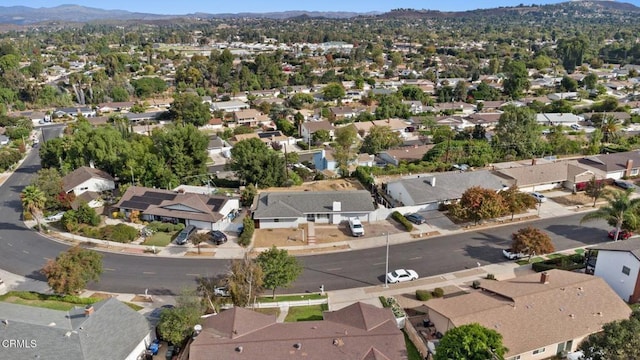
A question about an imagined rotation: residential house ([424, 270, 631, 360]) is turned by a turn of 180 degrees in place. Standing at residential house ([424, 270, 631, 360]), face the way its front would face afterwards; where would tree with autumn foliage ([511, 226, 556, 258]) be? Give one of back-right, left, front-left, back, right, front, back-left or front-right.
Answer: back-left

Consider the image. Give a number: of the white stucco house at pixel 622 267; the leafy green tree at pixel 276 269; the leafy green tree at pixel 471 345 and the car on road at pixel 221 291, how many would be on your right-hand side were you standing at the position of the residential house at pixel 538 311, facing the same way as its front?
1

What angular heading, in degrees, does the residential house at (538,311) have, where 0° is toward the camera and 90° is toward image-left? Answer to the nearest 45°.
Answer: approximately 135°

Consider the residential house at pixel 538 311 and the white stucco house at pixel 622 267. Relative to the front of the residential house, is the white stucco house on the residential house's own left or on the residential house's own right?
on the residential house's own right

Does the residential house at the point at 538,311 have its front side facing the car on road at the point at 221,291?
no

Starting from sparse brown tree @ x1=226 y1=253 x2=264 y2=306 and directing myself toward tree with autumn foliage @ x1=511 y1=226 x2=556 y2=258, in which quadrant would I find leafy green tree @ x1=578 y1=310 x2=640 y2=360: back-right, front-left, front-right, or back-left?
front-right

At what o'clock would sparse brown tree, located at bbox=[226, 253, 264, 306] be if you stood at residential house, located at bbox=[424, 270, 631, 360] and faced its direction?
The sparse brown tree is roughly at 10 o'clock from the residential house.

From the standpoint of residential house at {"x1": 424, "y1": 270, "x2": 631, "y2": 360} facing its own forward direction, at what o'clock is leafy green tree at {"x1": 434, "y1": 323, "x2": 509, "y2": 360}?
The leafy green tree is roughly at 8 o'clock from the residential house.

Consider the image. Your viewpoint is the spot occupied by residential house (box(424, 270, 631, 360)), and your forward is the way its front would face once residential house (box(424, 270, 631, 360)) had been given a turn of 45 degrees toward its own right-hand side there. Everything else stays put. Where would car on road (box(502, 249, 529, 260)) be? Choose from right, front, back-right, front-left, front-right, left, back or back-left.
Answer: front

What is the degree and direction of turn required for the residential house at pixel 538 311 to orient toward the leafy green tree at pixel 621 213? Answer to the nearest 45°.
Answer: approximately 45° to its right

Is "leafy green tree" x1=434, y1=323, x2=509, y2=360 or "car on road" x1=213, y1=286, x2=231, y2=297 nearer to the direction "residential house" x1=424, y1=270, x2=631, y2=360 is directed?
the car on road

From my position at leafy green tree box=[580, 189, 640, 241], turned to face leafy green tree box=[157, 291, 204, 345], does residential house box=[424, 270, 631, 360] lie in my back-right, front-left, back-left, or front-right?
front-left

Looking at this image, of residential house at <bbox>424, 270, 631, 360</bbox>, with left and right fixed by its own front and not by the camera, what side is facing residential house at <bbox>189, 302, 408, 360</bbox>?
left

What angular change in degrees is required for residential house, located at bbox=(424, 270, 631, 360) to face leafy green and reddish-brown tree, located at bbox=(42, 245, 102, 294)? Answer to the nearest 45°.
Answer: approximately 45° to its left

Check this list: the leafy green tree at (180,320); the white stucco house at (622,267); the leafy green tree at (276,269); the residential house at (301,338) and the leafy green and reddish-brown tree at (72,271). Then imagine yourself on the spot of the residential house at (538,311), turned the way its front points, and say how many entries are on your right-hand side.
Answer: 1

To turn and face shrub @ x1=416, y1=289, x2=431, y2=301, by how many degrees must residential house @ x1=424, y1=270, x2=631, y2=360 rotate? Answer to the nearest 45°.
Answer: approximately 45° to its left

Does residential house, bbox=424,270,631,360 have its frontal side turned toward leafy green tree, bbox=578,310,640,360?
no
